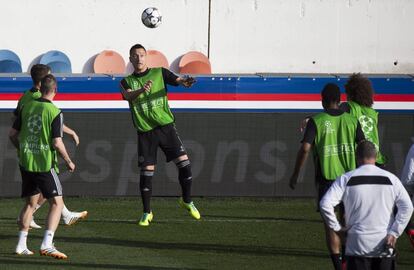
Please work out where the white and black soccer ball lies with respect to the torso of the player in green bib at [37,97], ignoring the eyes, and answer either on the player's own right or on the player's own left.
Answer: on the player's own left

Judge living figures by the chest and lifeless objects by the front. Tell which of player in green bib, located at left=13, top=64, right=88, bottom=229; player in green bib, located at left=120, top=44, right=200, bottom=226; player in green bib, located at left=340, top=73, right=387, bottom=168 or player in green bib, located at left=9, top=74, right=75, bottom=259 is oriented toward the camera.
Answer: player in green bib, located at left=120, top=44, right=200, bottom=226

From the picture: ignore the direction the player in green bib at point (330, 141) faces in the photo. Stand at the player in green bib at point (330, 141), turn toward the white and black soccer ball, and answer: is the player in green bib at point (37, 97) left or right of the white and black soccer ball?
left

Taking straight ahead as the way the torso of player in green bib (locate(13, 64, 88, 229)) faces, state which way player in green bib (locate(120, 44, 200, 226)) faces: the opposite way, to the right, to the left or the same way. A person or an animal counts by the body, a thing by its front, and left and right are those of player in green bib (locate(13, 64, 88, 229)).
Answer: to the right

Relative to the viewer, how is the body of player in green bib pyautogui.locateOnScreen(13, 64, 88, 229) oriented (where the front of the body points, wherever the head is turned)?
to the viewer's right

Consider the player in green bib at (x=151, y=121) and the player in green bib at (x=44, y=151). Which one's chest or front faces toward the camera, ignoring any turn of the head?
the player in green bib at (x=151, y=121)

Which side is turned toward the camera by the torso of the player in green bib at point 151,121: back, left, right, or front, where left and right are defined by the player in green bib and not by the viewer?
front
